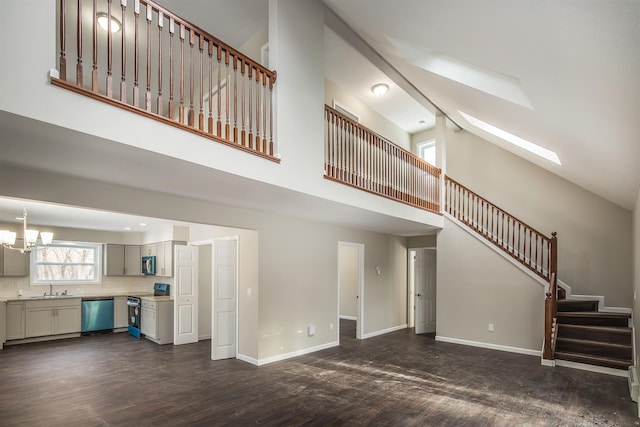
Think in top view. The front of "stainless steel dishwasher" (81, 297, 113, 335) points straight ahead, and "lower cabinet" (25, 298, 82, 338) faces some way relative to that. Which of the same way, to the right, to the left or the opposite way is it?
the same way

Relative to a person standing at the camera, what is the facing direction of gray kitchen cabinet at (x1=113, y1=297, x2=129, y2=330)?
facing the viewer

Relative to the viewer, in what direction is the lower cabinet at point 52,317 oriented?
toward the camera

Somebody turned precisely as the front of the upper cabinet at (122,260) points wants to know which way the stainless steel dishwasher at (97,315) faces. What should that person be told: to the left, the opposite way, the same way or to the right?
the same way

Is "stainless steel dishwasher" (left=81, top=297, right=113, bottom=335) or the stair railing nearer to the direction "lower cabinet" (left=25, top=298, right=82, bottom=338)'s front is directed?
the stair railing

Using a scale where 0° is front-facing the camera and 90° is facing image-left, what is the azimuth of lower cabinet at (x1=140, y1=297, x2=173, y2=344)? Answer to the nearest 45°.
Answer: approximately 45°

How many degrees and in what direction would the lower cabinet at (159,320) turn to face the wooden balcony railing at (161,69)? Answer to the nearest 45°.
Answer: approximately 45° to its left

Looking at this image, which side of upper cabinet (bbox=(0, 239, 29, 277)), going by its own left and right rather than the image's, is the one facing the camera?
front

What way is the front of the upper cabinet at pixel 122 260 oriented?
toward the camera

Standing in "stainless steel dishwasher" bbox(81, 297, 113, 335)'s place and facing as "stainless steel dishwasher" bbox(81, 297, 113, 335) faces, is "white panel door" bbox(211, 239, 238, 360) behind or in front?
in front

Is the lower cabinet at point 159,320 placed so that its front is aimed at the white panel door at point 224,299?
no
